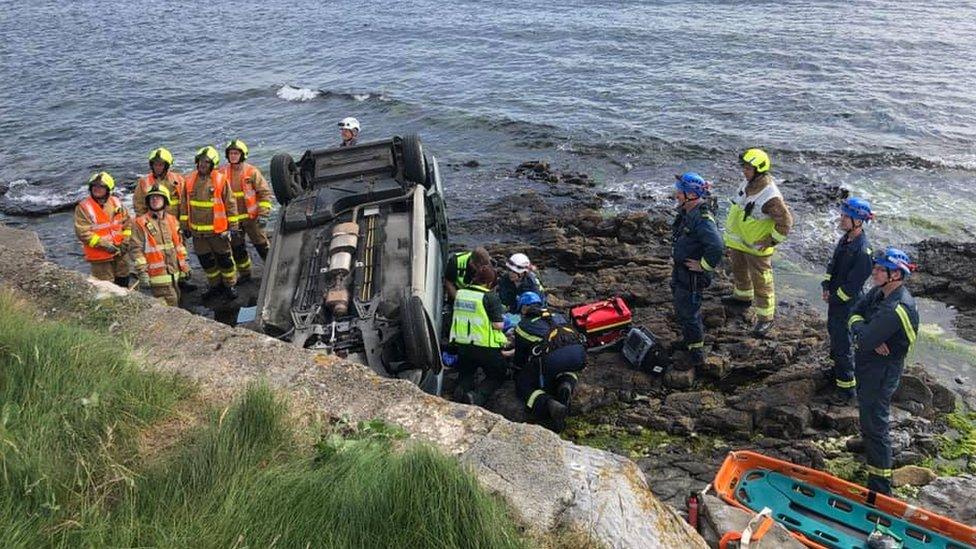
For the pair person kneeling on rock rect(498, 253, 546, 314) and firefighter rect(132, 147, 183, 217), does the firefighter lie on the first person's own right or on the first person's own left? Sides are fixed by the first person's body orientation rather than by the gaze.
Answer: on the first person's own right

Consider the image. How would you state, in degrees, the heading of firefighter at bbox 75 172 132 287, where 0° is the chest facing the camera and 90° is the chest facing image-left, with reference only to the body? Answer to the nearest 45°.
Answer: approximately 315°

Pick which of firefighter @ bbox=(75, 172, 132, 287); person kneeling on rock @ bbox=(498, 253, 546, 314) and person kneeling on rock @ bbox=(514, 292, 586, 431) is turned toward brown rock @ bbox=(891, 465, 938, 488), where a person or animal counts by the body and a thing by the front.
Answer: the firefighter

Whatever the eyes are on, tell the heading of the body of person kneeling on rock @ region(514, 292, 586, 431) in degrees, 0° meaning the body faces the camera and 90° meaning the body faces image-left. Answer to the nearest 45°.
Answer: approximately 135°

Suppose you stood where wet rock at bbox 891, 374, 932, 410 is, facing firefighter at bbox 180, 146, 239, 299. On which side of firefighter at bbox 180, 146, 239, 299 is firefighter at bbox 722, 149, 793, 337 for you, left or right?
right

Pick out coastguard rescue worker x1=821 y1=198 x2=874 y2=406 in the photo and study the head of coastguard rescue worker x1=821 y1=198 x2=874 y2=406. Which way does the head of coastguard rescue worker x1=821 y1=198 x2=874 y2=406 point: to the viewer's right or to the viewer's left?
to the viewer's left

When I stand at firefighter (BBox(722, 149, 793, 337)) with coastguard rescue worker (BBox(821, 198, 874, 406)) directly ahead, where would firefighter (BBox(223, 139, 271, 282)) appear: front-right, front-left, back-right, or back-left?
back-right

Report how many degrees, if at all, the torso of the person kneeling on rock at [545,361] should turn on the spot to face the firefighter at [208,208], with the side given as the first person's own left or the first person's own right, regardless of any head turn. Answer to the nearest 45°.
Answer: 0° — they already face them

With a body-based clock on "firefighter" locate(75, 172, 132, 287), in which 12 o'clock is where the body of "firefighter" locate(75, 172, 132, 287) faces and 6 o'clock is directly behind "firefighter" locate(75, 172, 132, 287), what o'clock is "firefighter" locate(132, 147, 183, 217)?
"firefighter" locate(132, 147, 183, 217) is roughly at 9 o'clock from "firefighter" locate(75, 172, 132, 287).
